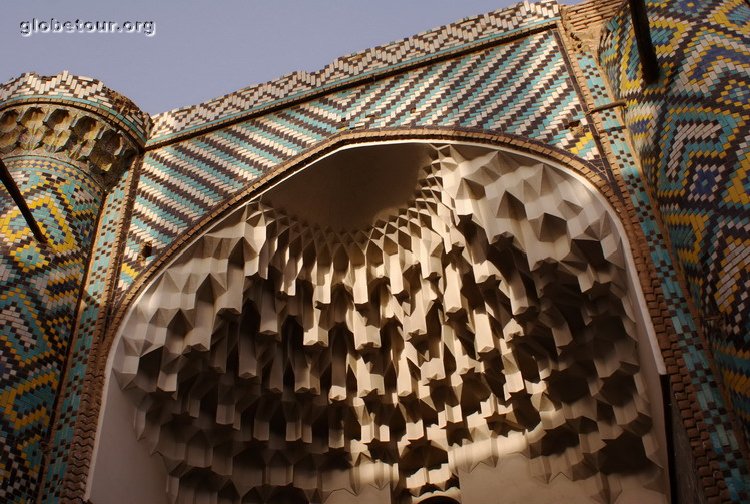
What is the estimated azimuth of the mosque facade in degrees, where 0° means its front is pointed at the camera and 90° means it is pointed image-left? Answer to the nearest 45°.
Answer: approximately 0°
